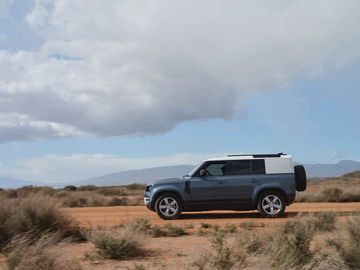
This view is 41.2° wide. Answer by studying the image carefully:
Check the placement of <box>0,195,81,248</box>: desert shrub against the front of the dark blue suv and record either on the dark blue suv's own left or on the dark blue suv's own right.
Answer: on the dark blue suv's own left

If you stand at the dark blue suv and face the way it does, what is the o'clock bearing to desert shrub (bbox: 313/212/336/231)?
The desert shrub is roughly at 8 o'clock from the dark blue suv.

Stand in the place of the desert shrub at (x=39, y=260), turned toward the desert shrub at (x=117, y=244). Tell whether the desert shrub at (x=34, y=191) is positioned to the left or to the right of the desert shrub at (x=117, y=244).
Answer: left

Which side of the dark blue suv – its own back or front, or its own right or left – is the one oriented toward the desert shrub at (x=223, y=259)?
left

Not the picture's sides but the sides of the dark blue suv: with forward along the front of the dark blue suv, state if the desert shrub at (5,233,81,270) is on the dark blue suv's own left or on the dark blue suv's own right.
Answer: on the dark blue suv's own left

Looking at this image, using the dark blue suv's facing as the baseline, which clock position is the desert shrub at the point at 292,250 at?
The desert shrub is roughly at 9 o'clock from the dark blue suv.

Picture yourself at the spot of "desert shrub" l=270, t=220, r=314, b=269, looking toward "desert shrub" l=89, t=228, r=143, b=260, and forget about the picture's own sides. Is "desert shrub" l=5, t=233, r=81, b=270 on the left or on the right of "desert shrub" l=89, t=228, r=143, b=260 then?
left

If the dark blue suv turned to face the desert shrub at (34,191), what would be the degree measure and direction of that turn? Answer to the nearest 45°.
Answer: approximately 45° to its right

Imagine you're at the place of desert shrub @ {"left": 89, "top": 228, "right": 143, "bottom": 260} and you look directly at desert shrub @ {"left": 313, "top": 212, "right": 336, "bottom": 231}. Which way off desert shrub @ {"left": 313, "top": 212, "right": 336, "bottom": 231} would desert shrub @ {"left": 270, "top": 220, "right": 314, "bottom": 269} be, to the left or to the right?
right

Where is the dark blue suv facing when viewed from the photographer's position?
facing to the left of the viewer

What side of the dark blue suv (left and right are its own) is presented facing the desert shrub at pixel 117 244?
left
